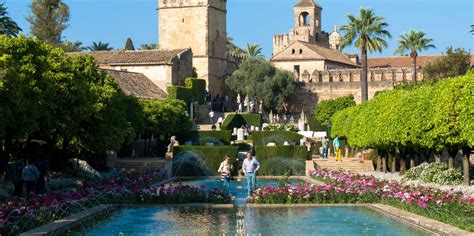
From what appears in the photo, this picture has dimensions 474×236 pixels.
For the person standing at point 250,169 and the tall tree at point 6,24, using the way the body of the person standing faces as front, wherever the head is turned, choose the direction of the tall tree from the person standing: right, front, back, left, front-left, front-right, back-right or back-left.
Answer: back-right

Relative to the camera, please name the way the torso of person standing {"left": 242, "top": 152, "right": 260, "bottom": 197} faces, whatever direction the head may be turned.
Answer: toward the camera

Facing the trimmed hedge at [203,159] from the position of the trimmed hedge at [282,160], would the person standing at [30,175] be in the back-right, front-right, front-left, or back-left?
front-left

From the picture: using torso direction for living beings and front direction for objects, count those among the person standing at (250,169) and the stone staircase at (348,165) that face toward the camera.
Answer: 2

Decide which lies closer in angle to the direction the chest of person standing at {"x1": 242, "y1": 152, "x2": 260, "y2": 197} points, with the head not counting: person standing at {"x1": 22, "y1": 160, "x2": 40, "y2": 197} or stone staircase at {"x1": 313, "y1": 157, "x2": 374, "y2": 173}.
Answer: the person standing

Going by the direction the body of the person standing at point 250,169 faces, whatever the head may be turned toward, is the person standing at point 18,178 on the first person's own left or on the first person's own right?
on the first person's own right

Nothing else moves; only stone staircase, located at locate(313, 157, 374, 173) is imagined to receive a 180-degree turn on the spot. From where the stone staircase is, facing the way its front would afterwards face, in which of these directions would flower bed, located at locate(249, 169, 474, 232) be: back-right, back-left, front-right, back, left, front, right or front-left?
back

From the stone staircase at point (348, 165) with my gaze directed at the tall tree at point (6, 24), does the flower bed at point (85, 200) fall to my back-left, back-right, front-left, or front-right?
front-left

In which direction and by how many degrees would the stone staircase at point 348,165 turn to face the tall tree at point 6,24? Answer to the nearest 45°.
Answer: approximately 90° to its right

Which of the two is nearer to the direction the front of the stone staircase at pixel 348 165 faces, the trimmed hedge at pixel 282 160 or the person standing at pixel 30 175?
the person standing

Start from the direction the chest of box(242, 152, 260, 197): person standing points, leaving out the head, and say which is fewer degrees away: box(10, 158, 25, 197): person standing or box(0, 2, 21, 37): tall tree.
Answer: the person standing

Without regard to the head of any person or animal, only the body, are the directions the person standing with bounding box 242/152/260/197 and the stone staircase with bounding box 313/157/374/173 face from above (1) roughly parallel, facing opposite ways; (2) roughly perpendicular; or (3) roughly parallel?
roughly parallel

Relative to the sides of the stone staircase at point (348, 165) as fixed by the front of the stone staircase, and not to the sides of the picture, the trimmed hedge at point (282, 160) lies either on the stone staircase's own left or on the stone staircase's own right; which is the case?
on the stone staircase's own right

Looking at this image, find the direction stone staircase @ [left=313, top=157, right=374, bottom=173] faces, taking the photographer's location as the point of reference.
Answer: facing the viewer
